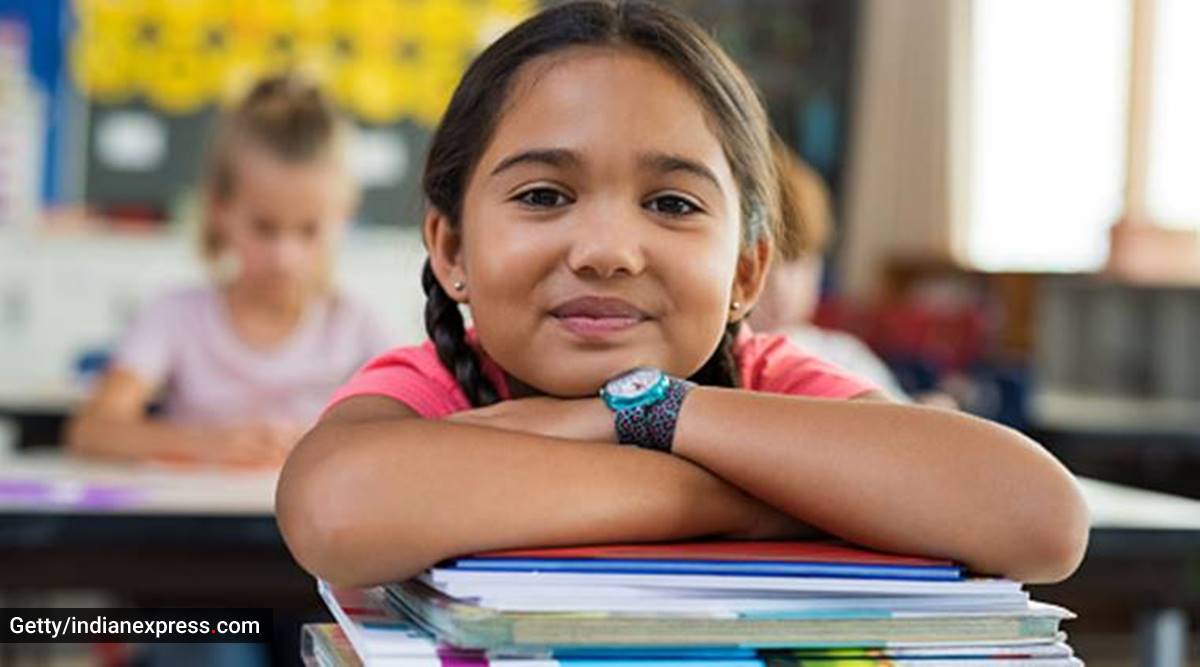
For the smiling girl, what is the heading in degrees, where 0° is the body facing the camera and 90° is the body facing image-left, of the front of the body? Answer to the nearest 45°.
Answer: approximately 0°

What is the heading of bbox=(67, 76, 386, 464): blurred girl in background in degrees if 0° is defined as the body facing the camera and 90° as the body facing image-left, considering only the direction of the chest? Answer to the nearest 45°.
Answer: approximately 0°

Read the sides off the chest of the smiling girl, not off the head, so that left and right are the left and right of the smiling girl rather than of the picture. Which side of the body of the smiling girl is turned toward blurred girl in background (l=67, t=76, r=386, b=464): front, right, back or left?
back

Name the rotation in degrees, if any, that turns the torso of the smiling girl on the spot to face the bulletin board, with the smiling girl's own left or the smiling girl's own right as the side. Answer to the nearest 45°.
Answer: approximately 180°
